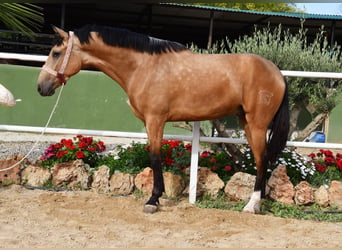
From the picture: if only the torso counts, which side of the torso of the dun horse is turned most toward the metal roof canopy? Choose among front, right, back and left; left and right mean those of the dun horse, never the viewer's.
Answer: right

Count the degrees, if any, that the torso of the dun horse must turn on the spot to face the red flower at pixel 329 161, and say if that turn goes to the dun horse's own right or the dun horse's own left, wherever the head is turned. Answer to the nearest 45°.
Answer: approximately 135° to the dun horse's own right

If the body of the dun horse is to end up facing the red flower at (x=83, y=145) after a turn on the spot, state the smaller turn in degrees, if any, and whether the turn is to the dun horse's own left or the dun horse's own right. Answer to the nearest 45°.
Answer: approximately 45° to the dun horse's own right

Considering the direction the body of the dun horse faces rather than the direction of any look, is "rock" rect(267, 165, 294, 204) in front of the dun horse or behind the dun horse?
behind

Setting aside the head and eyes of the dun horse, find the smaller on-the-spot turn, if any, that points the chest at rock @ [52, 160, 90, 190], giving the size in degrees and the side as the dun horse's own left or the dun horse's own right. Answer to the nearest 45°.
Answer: approximately 45° to the dun horse's own right

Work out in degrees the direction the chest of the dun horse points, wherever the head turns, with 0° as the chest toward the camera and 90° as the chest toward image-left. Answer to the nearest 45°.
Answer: approximately 90°

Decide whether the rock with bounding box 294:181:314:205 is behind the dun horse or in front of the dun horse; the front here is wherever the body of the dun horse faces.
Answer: behind

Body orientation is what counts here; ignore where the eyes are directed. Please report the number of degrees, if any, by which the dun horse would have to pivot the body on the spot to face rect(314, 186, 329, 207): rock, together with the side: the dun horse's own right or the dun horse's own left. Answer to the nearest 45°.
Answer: approximately 180°
